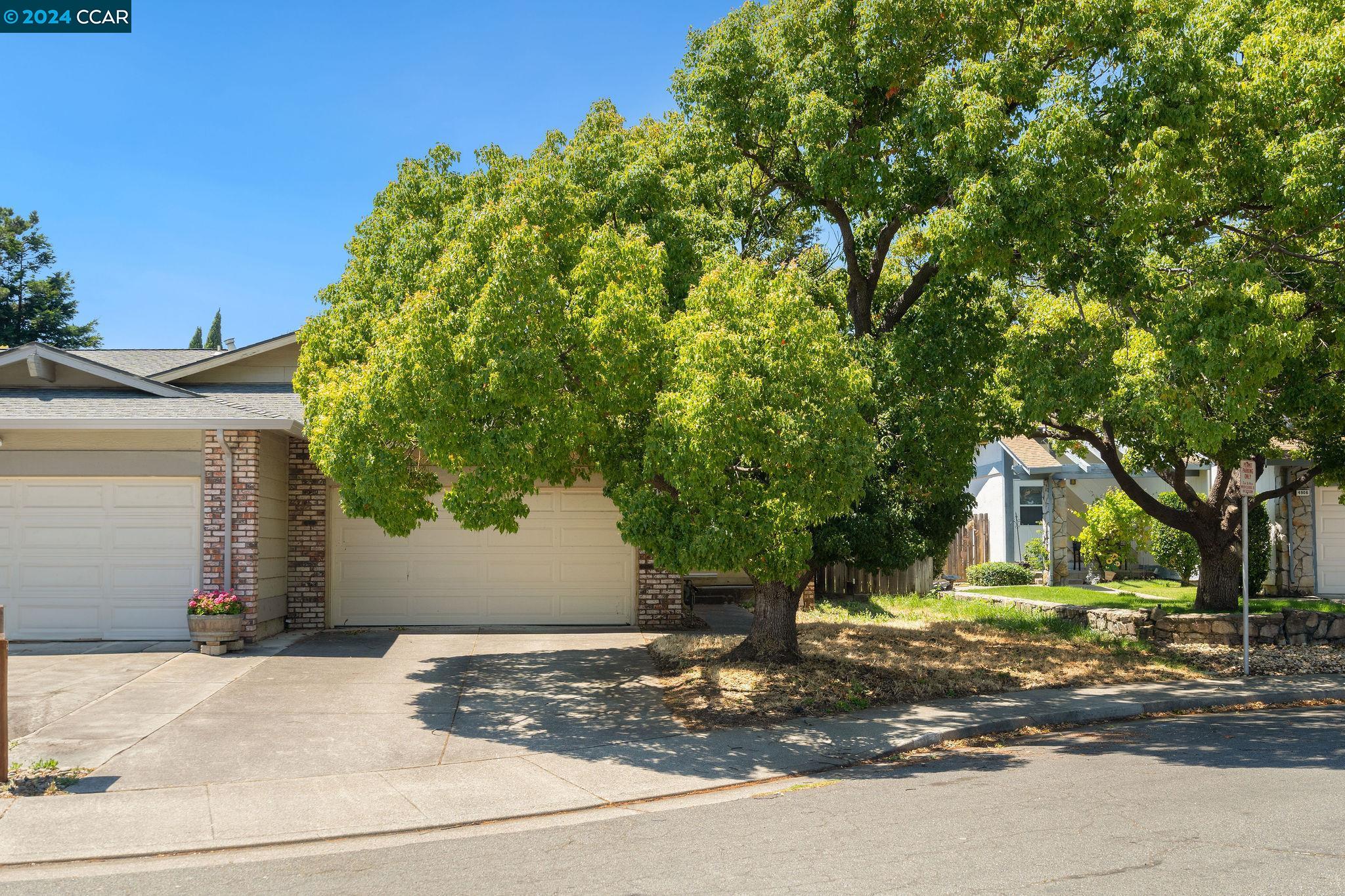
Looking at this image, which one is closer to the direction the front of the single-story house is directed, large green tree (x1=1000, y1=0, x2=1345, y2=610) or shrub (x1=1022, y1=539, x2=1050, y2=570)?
the large green tree

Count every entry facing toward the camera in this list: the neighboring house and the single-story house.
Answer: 2

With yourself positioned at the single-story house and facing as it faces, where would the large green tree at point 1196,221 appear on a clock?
The large green tree is roughly at 10 o'clock from the single-story house.

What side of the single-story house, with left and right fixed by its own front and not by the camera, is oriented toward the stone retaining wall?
left

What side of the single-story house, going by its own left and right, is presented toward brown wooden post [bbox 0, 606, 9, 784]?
front

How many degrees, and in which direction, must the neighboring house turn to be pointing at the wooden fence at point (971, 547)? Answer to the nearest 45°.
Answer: approximately 135° to its right

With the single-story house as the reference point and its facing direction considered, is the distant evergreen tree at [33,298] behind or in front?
behind

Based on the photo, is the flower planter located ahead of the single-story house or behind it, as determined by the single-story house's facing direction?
ahead

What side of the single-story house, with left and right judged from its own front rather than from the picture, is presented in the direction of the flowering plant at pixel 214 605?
front

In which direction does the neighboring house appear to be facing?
toward the camera

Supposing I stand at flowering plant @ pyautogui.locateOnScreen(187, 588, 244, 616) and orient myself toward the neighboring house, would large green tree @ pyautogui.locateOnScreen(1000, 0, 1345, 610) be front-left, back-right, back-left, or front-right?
front-right
